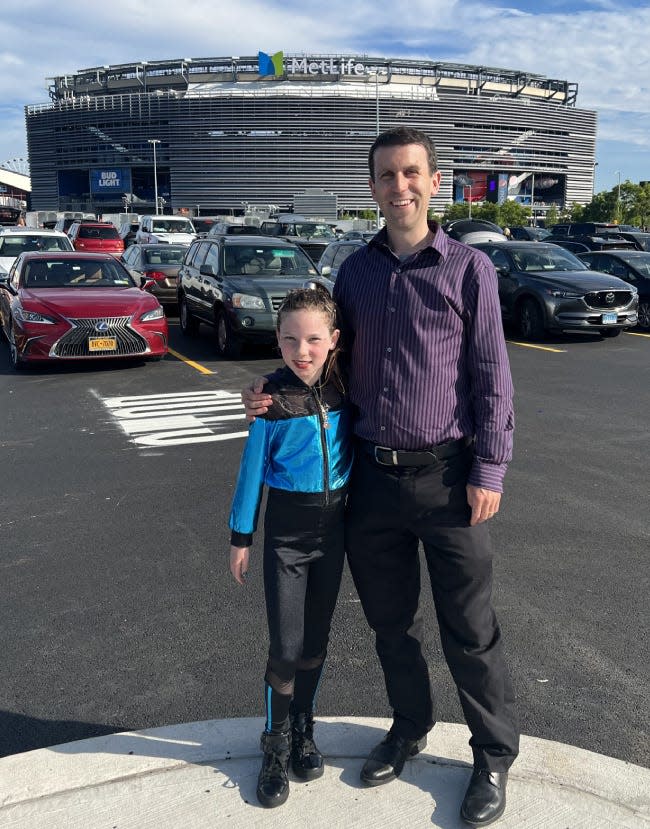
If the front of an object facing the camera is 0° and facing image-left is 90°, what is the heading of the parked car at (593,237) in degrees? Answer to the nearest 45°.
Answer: approximately 315°

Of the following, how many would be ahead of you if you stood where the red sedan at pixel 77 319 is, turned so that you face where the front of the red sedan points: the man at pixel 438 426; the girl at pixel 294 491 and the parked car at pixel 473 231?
2

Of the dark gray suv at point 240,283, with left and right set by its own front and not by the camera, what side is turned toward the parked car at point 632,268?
left

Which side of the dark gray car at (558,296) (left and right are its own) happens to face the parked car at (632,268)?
left

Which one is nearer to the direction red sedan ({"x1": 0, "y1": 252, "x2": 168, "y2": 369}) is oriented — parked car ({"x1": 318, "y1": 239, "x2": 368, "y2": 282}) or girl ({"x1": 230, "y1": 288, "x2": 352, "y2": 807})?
the girl

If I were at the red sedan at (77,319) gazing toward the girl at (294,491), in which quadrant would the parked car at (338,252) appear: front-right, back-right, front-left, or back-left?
back-left

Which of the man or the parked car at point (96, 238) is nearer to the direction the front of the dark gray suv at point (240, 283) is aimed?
the man

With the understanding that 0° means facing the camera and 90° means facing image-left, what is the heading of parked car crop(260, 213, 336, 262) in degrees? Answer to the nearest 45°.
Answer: approximately 315°

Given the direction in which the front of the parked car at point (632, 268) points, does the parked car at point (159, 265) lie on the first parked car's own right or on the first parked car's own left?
on the first parked car's own right

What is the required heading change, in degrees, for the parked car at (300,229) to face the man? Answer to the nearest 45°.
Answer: approximately 45° to its right
